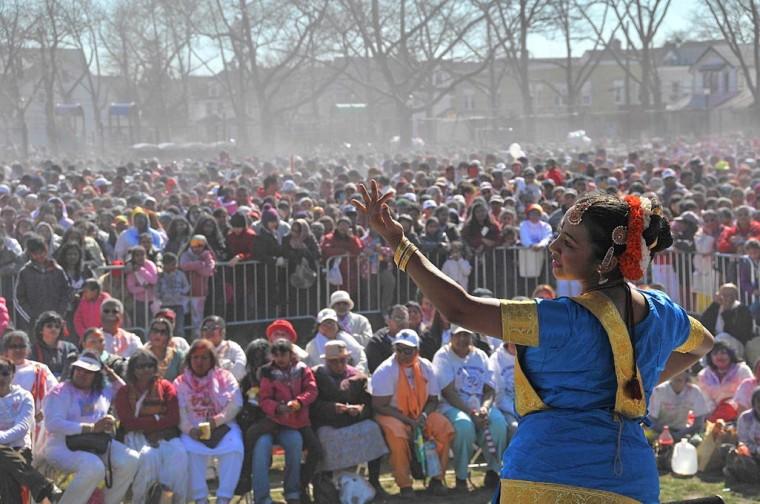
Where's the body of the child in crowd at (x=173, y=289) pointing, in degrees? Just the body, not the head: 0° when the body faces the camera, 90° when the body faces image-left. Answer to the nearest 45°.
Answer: approximately 0°

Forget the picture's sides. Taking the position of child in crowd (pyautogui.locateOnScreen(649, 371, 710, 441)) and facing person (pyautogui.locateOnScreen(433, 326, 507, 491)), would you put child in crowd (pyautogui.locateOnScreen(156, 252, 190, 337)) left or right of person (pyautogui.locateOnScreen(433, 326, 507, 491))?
right

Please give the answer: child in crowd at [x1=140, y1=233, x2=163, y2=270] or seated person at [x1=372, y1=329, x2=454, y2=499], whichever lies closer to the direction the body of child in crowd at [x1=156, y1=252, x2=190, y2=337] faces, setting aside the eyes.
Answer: the seated person

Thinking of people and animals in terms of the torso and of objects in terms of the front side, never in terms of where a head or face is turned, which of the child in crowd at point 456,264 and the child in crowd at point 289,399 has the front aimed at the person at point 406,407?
the child in crowd at point 456,264

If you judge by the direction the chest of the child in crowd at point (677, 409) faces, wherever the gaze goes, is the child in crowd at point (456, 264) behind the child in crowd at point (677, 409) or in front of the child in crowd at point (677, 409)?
behind
